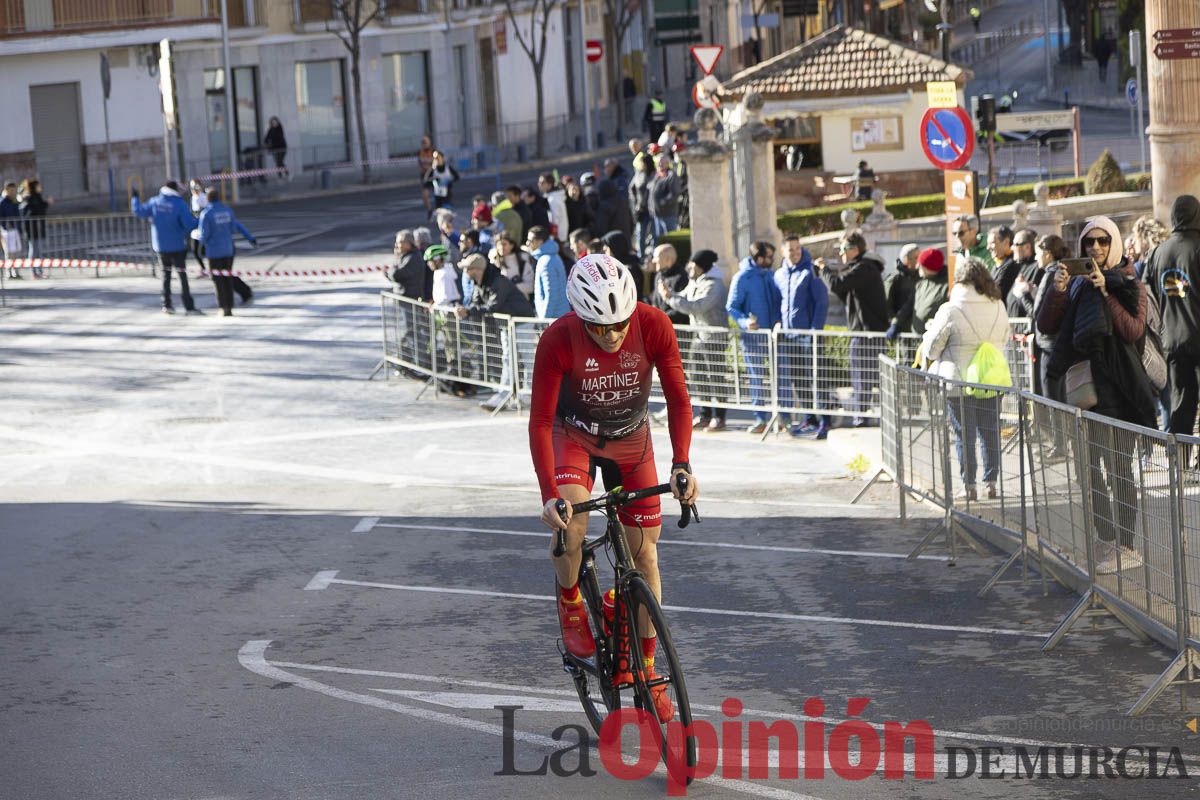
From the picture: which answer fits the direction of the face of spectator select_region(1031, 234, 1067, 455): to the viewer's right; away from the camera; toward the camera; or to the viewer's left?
to the viewer's left

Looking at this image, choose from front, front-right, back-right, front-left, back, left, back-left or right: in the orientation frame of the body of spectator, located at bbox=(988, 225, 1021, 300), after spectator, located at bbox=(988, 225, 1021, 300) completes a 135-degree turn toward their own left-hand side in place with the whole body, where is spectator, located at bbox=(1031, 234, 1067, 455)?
right

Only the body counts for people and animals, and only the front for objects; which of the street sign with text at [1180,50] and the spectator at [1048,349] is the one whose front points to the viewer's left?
the spectator

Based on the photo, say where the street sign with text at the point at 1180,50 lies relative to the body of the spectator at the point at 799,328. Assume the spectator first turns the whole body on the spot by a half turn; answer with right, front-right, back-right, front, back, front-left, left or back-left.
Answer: front-right
